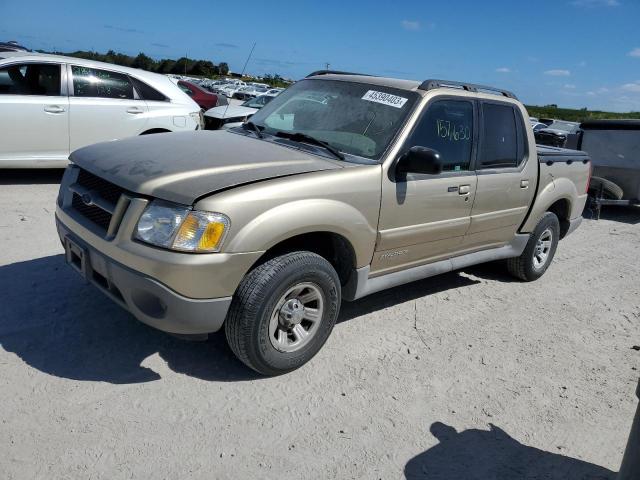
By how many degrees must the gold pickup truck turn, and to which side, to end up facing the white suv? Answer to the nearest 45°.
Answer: approximately 90° to its right

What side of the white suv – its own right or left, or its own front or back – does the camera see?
left

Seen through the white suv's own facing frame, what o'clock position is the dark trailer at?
The dark trailer is roughly at 6 o'clock from the white suv.

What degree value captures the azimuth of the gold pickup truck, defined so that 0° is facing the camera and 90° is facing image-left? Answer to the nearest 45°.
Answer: approximately 45°

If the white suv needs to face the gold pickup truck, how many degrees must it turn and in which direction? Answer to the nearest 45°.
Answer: approximately 90° to its left

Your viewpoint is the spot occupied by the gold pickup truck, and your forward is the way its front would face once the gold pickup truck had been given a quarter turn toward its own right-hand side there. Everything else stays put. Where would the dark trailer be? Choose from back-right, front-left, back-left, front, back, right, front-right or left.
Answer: right
